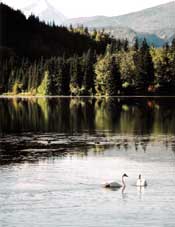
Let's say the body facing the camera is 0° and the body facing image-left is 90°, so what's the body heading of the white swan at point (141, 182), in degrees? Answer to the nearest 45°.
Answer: approximately 45°
